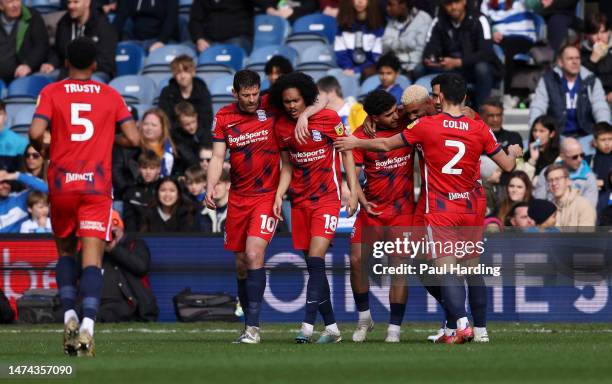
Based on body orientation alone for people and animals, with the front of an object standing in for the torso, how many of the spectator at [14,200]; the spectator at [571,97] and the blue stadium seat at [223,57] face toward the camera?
3

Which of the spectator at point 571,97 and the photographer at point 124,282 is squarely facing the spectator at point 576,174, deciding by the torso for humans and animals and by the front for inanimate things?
the spectator at point 571,97

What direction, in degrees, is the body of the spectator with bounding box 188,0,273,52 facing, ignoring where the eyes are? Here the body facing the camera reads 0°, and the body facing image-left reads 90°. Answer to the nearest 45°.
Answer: approximately 0°

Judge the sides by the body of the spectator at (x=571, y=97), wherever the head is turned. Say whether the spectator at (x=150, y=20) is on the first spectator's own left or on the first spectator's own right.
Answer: on the first spectator's own right

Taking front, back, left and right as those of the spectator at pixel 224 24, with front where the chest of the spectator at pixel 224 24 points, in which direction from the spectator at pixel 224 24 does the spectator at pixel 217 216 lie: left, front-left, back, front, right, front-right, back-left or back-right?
front

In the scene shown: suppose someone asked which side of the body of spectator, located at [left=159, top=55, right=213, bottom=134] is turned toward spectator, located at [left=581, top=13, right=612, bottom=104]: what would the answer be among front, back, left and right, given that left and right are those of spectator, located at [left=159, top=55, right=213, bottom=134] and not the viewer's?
left

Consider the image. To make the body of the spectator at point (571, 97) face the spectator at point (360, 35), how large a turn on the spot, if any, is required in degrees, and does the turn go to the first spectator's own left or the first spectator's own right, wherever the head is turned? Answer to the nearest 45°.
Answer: approximately 90° to the first spectator's own right

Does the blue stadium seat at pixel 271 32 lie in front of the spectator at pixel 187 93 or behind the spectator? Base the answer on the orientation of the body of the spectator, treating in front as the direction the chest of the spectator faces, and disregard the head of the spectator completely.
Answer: behind

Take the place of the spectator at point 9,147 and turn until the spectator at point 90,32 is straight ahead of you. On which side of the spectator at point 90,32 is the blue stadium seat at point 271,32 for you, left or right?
right

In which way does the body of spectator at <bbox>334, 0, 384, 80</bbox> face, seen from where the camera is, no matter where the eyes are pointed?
toward the camera

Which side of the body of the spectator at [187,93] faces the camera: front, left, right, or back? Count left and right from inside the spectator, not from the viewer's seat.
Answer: front

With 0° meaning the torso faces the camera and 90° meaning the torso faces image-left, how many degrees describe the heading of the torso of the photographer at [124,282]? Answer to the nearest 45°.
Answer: approximately 45°

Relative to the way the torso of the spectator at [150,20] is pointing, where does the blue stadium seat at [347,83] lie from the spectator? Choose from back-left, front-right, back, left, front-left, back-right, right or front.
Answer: front-left
